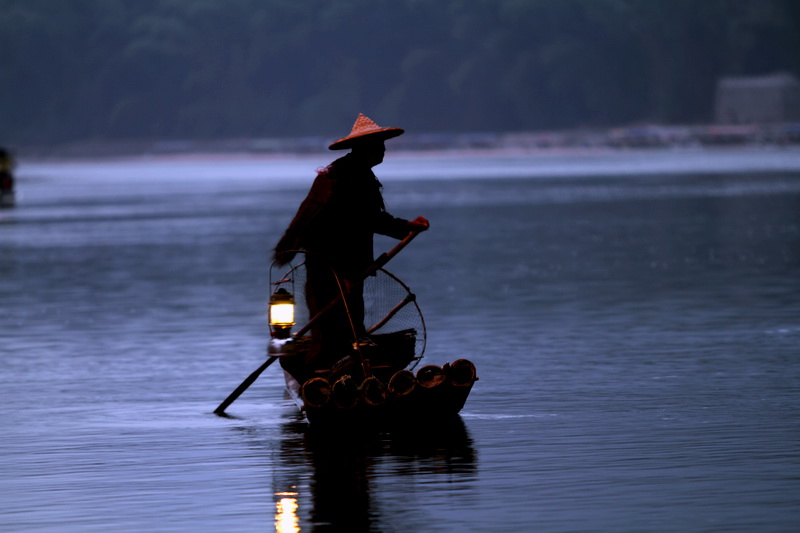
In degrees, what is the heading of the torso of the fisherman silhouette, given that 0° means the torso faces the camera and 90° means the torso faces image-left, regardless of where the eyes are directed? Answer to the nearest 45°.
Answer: approximately 270°
